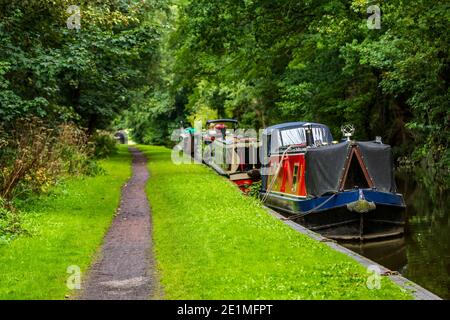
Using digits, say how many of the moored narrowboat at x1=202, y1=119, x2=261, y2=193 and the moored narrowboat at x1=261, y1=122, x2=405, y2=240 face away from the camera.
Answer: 0

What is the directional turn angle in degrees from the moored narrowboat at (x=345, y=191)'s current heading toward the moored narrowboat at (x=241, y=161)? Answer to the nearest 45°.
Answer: approximately 180°

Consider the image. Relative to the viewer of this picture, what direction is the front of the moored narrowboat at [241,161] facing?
facing the viewer and to the right of the viewer

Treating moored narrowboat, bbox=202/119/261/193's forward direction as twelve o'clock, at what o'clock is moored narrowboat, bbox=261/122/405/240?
moored narrowboat, bbox=261/122/405/240 is roughly at 1 o'clock from moored narrowboat, bbox=202/119/261/193.

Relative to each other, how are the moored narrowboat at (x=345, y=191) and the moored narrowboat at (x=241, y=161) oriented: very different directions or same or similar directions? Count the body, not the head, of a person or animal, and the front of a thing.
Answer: same or similar directions
